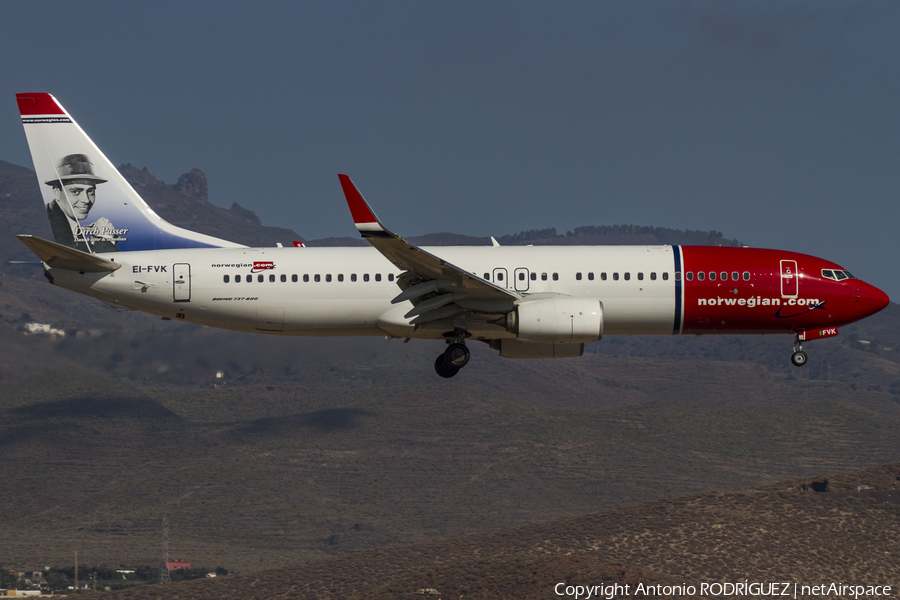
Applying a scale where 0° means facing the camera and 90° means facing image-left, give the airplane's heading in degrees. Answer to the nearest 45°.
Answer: approximately 270°
